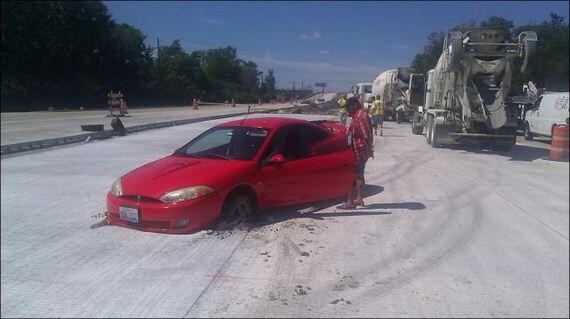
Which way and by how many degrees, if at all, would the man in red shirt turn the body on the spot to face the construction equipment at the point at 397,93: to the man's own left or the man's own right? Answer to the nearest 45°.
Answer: approximately 90° to the man's own right

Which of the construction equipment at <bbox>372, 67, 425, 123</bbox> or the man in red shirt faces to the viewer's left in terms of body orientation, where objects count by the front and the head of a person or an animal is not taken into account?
the man in red shirt

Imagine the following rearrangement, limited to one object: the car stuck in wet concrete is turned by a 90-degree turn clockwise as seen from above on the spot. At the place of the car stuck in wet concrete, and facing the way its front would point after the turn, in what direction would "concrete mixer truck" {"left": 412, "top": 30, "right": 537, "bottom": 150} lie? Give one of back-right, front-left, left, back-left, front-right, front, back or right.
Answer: right

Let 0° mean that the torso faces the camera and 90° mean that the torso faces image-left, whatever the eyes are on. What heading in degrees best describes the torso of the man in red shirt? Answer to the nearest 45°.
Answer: approximately 90°

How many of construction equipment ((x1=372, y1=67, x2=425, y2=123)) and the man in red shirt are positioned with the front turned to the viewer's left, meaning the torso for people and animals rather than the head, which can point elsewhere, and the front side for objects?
1

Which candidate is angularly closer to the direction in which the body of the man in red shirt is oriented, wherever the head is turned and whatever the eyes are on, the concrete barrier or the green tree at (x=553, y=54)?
the concrete barrier

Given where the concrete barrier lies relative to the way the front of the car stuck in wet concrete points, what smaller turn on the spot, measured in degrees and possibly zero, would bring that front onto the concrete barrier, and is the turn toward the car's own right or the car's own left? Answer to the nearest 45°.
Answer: approximately 90° to the car's own right

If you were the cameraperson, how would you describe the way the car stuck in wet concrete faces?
facing the viewer and to the left of the viewer

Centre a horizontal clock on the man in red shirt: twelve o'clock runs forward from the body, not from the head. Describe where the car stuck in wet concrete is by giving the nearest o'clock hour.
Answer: The car stuck in wet concrete is roughly at 11 o'clock from the man in red shirt.
